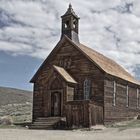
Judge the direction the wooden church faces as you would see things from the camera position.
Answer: facing the viewer and to the left of the viewer
